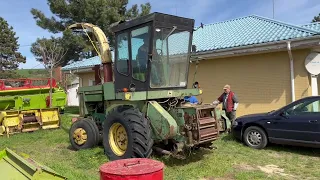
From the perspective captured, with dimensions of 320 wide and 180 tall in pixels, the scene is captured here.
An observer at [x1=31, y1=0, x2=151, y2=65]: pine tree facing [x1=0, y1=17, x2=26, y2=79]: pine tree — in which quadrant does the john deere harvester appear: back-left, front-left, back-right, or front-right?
back-left

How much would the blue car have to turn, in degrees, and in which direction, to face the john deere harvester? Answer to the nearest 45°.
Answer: approximately 45° to its left

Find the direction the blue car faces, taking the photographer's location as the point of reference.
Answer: facing to the left of the viewer

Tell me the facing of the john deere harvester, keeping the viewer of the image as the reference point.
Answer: facing the viewer and to the right of the viewer

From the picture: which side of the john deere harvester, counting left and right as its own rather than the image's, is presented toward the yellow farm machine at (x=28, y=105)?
back

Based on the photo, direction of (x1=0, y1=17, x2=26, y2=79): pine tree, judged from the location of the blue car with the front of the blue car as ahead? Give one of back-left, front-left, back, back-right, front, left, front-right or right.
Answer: front-right

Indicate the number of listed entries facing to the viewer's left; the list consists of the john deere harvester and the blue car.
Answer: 1

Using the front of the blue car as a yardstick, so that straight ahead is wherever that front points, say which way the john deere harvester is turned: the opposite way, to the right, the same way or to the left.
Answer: the opposite way

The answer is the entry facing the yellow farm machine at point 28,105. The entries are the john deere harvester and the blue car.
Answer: the blue car

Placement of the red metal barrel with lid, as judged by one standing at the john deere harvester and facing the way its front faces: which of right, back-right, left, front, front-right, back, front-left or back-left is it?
front-right
